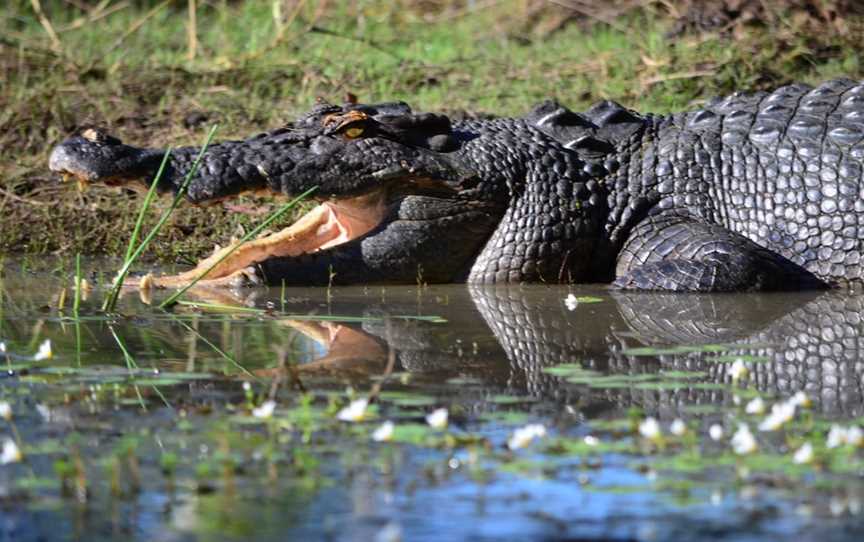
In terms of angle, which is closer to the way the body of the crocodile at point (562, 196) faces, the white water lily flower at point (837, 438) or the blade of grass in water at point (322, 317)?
the blade of grass in water

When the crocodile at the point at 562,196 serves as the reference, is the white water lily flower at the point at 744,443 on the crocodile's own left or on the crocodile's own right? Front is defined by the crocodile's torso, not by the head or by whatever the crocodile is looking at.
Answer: on the crocodile's own left

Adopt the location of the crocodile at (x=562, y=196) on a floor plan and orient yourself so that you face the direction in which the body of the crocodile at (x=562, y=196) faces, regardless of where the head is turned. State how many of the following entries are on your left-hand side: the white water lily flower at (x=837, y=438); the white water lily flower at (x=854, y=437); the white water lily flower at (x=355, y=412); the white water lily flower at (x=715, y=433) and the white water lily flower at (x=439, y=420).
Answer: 5

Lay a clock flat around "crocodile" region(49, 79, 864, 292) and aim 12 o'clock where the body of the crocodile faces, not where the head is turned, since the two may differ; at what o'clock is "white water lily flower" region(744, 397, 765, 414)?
The white water lily flower is roughly at 9 o'clock from the crocodile.

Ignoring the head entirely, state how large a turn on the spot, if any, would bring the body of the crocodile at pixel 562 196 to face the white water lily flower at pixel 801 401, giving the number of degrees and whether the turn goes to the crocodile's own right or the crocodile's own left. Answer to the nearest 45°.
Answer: approximately 90° to the crocodile's own left

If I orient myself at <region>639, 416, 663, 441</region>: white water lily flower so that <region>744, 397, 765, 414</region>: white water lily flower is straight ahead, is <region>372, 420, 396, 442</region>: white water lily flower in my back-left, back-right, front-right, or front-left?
back-left

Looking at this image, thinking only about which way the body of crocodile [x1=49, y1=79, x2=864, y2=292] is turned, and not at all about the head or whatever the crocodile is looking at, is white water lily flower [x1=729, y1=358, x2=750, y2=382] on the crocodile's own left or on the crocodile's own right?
on the crocodile's own left

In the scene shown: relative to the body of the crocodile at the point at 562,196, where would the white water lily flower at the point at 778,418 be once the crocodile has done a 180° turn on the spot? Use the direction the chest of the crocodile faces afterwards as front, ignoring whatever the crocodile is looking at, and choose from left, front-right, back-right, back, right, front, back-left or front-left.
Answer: right

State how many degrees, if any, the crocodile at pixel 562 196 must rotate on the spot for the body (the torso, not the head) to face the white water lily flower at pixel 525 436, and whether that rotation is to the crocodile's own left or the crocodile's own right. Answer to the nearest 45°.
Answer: approximately 90° to the crocodile's own left

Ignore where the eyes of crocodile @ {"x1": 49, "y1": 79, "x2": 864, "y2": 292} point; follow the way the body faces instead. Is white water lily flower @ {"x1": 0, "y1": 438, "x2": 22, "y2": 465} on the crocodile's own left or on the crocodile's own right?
on the crocodile's own left

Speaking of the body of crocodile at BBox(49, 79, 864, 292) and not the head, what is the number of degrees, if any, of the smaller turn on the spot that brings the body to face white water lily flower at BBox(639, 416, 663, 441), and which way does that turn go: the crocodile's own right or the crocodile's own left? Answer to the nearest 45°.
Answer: approximately 90° to the crocodile's own left

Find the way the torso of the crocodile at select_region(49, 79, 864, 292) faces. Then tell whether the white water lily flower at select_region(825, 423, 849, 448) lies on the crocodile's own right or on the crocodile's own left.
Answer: on the crocodile's own left

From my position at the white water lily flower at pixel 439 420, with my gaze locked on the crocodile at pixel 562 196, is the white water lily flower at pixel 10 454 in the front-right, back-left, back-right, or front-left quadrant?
back-left

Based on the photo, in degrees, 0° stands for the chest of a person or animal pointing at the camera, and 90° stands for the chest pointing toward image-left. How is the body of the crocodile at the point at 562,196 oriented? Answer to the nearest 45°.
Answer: approximately 90°

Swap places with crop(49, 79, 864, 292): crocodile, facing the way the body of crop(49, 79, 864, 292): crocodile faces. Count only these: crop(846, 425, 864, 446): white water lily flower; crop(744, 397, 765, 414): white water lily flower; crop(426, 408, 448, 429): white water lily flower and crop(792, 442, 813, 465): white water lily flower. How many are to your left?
4

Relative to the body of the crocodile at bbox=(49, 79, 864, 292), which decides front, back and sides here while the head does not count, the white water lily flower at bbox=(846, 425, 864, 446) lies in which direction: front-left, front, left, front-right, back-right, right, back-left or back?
left

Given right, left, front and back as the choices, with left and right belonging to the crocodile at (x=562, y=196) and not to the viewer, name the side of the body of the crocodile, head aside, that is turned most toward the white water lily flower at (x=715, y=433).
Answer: left
